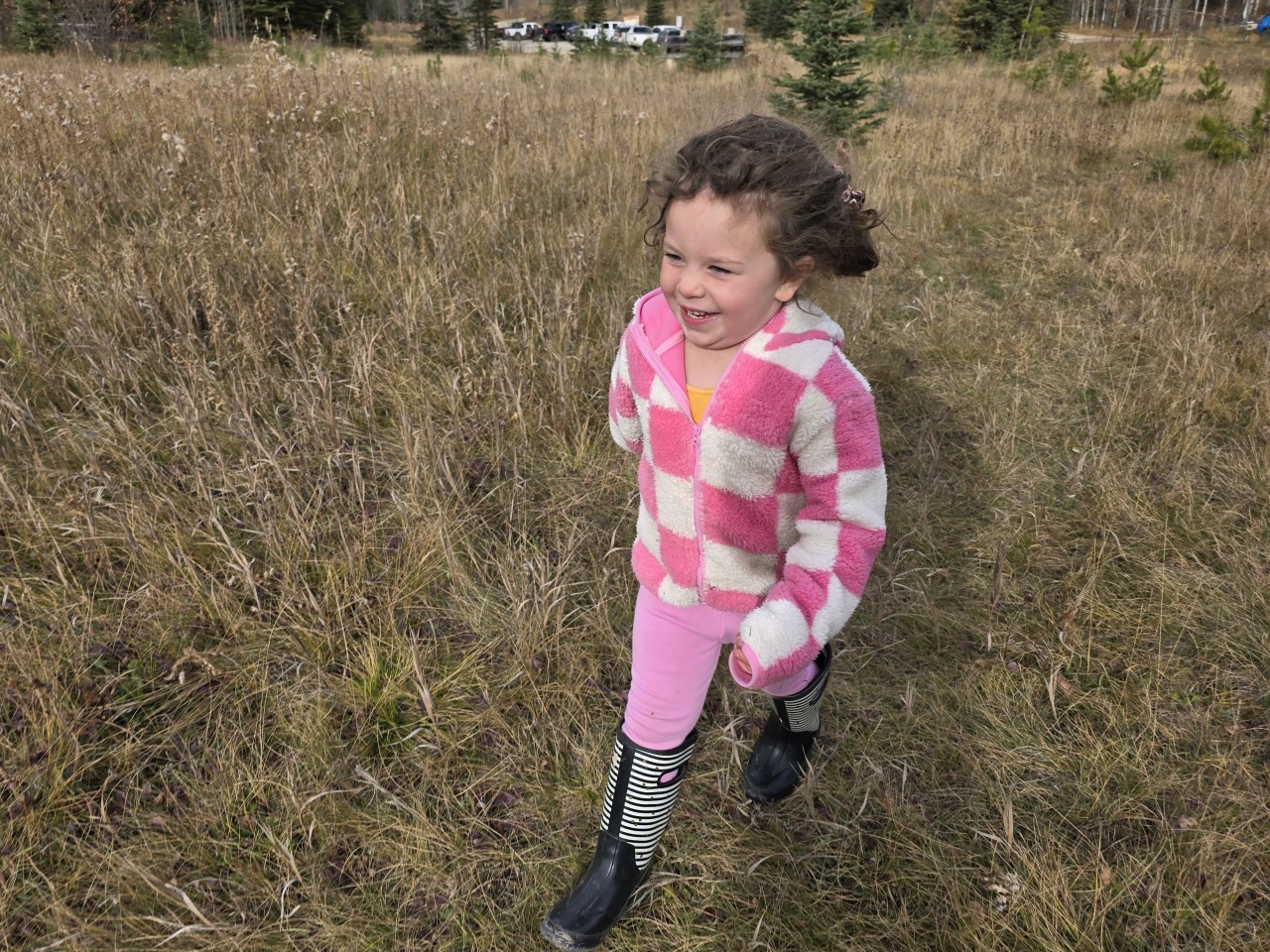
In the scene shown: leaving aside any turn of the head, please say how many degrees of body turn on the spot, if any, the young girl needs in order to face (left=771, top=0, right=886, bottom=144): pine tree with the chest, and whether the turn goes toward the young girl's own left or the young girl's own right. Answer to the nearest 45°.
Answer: approximately 135° to the young girl's own right

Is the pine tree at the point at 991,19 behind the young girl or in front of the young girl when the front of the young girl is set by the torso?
behind

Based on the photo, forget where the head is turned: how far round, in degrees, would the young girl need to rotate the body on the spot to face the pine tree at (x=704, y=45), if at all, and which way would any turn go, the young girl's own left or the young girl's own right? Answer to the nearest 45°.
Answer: approximately 135° to the young girl's own right

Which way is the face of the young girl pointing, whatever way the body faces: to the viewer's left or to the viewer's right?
to the viewer's left

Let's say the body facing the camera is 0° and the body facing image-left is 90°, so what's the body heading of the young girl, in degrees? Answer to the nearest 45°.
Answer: approximately 45°

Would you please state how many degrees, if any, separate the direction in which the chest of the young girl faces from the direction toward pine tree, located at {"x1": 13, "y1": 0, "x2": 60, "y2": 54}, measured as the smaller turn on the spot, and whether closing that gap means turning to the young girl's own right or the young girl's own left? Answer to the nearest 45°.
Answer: approximately 90° to the young girl's own right

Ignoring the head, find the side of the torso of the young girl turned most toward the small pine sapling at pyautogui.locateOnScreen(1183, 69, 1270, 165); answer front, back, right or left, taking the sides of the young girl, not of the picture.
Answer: back

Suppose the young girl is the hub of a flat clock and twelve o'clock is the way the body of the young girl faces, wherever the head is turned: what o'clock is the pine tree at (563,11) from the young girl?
The pine tree is roughly at 4 o'clock from the young girl.

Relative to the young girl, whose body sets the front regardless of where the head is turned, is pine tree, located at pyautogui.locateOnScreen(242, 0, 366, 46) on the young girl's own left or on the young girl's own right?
on the young girl's own right

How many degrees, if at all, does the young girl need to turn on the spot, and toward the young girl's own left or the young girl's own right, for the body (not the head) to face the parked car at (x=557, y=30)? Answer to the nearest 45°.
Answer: approximately 135° to the young girl's own right
